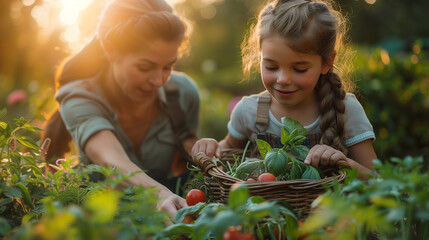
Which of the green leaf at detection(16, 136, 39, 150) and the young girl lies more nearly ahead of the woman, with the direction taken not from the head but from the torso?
the young girl

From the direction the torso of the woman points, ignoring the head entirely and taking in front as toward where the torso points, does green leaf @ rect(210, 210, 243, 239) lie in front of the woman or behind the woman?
in front

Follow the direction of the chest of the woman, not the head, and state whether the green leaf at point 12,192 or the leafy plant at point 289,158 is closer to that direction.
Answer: the leafy plant

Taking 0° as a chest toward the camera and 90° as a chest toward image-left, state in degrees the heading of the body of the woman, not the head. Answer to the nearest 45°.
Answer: approximately 315°

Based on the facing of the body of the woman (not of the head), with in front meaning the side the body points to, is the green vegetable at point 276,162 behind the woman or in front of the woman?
in front

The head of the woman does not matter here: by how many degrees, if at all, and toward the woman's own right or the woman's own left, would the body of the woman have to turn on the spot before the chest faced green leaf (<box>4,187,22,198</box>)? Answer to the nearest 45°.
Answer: approximately 45° to the woman's own right
